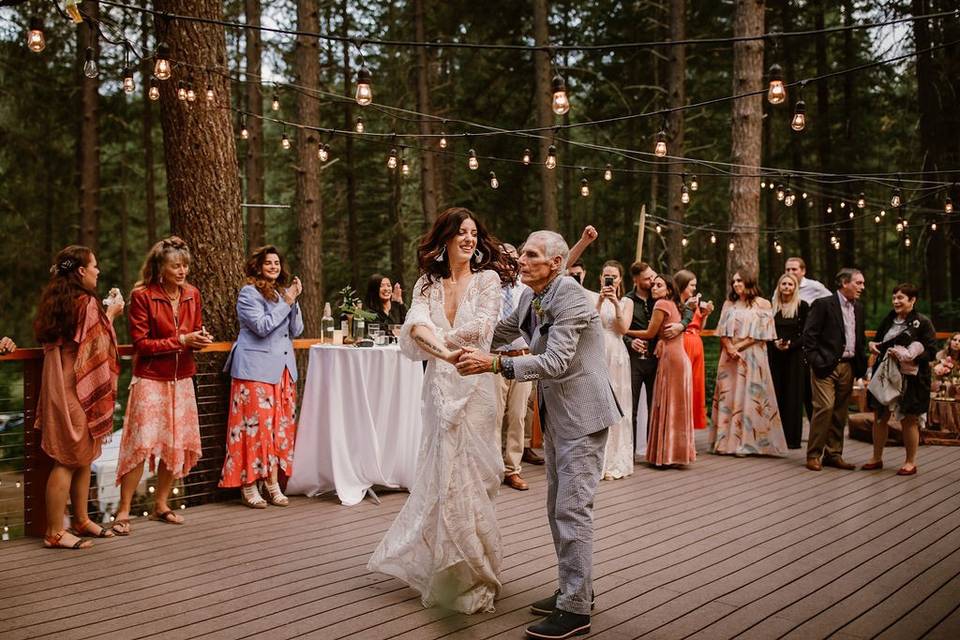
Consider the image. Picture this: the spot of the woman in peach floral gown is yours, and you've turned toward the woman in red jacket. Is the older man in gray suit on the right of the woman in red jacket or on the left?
left

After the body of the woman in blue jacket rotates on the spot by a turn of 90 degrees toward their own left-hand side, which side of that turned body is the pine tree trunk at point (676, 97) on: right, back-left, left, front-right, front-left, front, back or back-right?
front

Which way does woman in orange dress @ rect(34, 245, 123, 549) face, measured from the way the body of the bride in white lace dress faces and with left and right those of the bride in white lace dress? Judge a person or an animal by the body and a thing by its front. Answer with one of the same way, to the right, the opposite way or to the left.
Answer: to the left

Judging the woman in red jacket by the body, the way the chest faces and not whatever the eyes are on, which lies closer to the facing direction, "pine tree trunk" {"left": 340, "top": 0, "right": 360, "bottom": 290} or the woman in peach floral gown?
the woman in peach floral gown

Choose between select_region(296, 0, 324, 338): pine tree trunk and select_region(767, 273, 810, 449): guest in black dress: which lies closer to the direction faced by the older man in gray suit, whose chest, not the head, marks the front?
the pine tree trunk

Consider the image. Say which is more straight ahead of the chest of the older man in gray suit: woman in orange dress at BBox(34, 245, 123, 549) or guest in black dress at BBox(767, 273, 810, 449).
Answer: the woman in orange dress

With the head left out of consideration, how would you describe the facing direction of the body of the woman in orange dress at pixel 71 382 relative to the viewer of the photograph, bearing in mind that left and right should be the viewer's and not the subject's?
facing to the right of the viewer

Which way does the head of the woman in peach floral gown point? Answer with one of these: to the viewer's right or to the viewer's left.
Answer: to the viewer's left

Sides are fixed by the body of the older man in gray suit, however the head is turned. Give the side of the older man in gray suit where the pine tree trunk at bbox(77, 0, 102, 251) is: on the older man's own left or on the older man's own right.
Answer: on the older man's own right

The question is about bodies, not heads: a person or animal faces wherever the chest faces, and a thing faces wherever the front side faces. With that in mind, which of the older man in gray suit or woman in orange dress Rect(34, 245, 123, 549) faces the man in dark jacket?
the woman in orange dress

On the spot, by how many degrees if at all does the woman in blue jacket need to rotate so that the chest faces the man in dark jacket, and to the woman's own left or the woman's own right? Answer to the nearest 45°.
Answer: approximately 45° to the woman's own left

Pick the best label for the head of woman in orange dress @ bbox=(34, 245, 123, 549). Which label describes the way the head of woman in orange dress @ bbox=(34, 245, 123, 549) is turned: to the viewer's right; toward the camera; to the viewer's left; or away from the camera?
to the viewer's right

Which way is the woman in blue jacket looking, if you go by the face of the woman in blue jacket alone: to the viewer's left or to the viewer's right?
to the viewer's right

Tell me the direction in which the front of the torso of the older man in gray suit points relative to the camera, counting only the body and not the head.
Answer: to the viewer's left

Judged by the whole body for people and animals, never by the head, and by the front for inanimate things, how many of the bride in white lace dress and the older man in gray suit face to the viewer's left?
1
